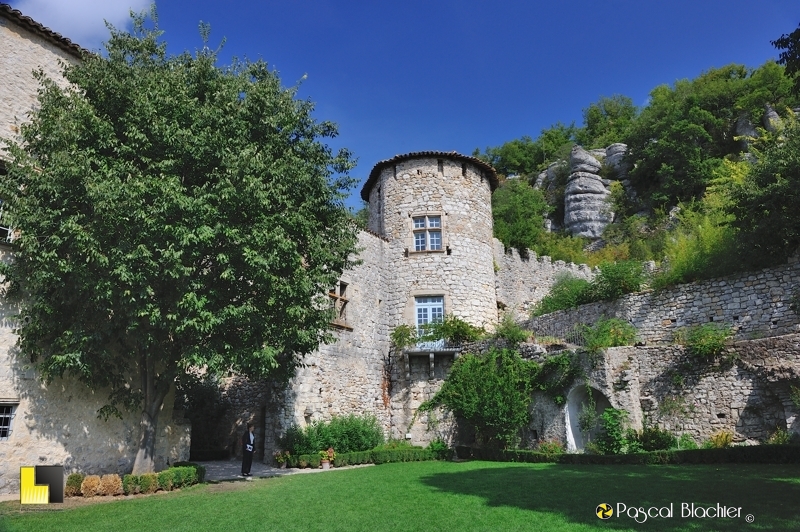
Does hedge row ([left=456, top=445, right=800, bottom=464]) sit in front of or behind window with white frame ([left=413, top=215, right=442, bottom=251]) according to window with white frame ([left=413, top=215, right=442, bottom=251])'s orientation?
in front

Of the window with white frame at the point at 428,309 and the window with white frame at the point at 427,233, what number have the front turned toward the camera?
2

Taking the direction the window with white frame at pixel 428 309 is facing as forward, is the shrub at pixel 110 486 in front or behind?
in front

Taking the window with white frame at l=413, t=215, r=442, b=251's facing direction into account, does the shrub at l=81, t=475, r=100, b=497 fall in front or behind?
in front

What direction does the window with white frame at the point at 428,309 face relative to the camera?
toward the camera

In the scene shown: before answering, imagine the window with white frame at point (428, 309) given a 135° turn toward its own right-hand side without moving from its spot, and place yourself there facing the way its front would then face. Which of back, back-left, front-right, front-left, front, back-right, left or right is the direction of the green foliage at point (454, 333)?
back

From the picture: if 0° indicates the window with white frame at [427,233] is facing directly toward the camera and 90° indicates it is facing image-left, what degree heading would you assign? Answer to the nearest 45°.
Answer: approximately 0°
